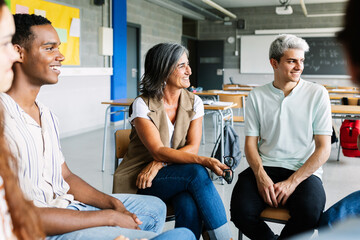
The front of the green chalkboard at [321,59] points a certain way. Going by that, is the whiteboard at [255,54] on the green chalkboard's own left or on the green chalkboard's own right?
on the green chalkboard's own right

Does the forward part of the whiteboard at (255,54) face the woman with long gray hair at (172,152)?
yes

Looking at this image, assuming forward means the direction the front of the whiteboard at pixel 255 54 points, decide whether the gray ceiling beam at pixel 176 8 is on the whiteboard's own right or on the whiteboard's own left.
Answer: on the whiteboard's own right

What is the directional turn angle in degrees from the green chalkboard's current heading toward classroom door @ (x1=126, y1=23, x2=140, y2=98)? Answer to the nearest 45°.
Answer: approximately 45° to its right

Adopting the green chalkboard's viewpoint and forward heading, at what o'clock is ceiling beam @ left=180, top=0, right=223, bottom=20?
The ceiling beam is roughly at 2 o'clock from the green chalkboard.

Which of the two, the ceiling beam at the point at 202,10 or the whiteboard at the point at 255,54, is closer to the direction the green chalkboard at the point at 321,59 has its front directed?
the ceiling beam

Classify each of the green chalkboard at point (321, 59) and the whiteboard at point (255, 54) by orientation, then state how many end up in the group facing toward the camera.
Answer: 2

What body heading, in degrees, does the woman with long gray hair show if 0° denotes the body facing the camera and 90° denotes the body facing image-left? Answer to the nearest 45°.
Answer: approximately 315°

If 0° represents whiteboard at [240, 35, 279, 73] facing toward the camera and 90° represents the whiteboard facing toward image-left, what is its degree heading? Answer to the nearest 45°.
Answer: approximately 0°
